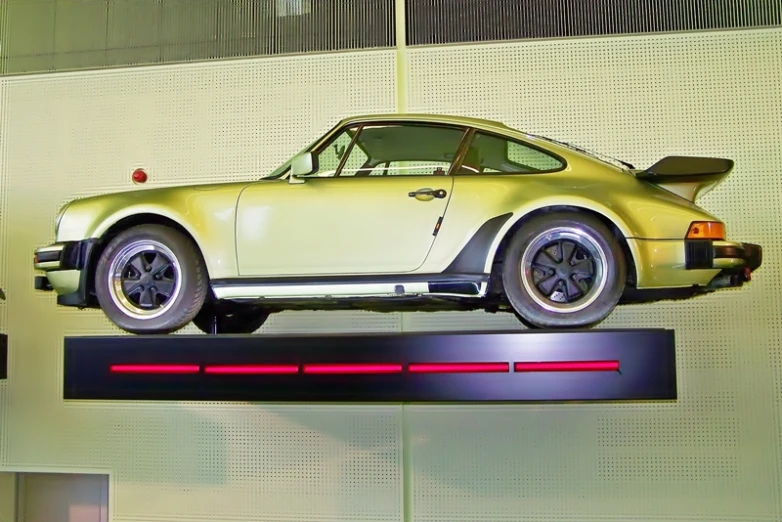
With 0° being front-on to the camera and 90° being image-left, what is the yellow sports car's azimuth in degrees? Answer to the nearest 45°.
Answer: approximately 90°
